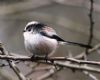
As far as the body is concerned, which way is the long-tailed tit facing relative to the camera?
to the viewer's left
